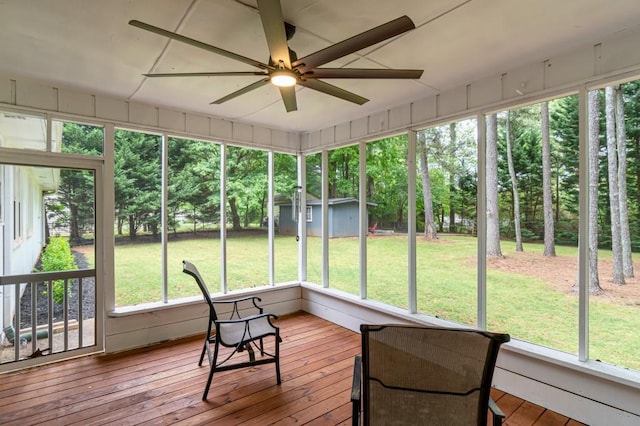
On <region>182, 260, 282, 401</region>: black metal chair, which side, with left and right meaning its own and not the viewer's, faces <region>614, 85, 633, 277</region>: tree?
front

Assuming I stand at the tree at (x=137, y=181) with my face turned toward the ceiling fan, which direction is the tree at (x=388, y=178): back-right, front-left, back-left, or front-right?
front-left

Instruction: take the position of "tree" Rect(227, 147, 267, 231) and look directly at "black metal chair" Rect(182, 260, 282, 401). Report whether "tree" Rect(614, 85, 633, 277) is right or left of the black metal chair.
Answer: left

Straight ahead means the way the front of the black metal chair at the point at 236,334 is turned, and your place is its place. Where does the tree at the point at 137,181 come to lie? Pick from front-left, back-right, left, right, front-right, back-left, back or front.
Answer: back-left

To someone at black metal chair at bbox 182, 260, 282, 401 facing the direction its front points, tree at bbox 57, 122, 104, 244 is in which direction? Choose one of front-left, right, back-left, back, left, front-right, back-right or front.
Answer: back-left

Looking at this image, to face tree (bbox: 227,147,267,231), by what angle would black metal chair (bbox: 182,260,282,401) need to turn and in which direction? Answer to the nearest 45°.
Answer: approximately 90° to its left

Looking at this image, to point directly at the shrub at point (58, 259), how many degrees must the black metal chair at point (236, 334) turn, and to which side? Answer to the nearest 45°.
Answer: approximately 135° to its left

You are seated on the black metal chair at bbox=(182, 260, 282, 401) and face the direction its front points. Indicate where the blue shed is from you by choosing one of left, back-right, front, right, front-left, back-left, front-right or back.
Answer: front-left

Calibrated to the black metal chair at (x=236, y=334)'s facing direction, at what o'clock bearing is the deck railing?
The deck railing is roughly at 7 o'clock from the black metal chair.

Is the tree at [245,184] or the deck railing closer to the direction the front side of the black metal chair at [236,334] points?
the tree

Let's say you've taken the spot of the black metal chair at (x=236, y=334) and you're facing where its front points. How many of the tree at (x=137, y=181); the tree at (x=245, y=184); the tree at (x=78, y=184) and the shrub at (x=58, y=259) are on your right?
0

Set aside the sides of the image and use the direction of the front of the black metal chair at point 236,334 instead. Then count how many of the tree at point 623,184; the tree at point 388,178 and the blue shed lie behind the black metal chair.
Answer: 0

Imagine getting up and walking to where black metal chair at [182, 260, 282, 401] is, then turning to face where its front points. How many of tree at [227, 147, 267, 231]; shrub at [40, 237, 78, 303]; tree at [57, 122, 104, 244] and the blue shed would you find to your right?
0

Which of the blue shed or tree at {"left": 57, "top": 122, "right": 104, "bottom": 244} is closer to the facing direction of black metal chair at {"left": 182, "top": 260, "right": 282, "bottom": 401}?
the blue shed

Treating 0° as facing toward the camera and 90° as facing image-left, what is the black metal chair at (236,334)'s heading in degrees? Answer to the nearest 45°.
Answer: approximately 270°

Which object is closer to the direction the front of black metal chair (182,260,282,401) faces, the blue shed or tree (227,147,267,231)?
the blue shed
